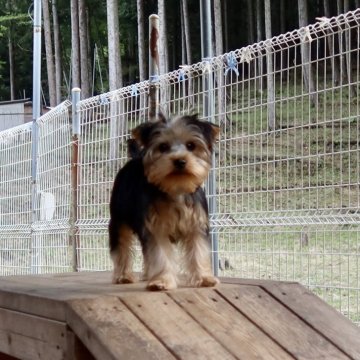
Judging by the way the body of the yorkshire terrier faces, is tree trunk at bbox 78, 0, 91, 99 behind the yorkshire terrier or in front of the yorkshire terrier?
behind

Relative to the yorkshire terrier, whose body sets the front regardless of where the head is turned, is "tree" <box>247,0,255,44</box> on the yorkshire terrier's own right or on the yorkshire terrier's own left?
on the yorkshire terrier's own left

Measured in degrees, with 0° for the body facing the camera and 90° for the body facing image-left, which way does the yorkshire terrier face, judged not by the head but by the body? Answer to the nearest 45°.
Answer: approximately 315°

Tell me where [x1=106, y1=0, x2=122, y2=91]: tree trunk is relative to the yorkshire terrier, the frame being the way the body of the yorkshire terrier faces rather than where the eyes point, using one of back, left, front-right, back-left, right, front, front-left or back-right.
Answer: back-left

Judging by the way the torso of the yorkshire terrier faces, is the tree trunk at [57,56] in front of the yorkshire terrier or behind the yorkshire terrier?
behind

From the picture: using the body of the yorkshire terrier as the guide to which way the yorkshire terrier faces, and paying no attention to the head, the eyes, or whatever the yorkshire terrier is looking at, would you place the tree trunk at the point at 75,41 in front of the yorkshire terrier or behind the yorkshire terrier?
behind
